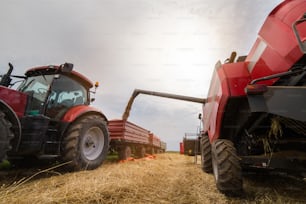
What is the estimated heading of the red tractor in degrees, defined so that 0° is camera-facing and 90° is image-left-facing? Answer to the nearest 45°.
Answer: approximately 45°

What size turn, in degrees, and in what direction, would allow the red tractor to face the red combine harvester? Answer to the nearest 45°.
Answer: approximately 90° to its left
